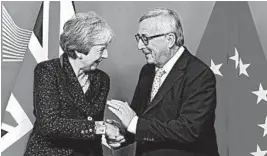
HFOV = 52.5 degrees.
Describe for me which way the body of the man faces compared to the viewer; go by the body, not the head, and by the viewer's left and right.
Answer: facing the viewer and to the left of the viewer

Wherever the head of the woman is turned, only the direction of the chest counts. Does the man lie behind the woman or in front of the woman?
in front

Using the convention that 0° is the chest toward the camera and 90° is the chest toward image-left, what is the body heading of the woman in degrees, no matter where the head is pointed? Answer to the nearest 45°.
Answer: approximately 315°

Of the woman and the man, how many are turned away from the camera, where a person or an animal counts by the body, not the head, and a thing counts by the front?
0

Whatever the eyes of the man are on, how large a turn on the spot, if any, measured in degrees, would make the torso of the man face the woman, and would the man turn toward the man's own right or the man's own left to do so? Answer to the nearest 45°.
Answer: approximately 45° to the man's own right
